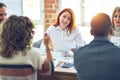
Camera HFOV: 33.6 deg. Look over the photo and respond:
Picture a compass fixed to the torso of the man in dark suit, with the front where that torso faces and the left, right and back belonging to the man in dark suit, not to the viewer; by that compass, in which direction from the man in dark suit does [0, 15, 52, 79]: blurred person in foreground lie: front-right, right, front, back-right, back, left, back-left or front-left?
left

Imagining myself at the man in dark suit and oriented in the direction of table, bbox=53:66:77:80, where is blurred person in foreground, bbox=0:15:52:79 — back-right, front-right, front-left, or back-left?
front-left

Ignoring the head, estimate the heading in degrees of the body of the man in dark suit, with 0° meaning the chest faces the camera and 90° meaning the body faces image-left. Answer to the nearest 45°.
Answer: approximately 180°

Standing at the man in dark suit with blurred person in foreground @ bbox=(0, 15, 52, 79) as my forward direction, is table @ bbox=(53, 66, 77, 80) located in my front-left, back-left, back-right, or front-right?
front-right

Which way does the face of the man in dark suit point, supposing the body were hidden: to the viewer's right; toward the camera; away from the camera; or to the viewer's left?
away from the camera

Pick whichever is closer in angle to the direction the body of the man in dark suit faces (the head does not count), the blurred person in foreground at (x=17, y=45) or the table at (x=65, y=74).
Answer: the table

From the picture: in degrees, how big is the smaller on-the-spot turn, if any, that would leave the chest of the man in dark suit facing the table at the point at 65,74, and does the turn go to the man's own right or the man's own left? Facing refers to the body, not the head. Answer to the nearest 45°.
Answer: approximately 45° to the man's own left

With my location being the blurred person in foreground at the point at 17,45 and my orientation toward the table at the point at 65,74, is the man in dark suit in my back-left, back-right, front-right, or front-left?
front-right
